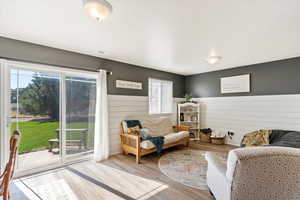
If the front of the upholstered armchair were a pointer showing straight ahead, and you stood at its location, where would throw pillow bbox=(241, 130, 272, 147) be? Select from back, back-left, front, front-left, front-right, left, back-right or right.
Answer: front-right

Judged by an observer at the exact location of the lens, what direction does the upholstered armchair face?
facing away from the viewer and to the left of the viewer

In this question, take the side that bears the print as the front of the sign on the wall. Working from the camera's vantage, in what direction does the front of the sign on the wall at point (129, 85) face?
facing the viewer and to the right of the viewer

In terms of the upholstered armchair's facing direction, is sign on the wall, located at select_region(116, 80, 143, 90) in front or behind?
in front

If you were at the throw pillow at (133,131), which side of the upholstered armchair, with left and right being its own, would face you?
front

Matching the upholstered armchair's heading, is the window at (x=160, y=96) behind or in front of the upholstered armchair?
in front

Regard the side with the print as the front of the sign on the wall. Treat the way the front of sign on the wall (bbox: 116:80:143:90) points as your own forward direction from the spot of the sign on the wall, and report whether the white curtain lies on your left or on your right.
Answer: on your right

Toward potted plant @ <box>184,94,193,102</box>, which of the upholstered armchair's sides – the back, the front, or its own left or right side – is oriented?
front
